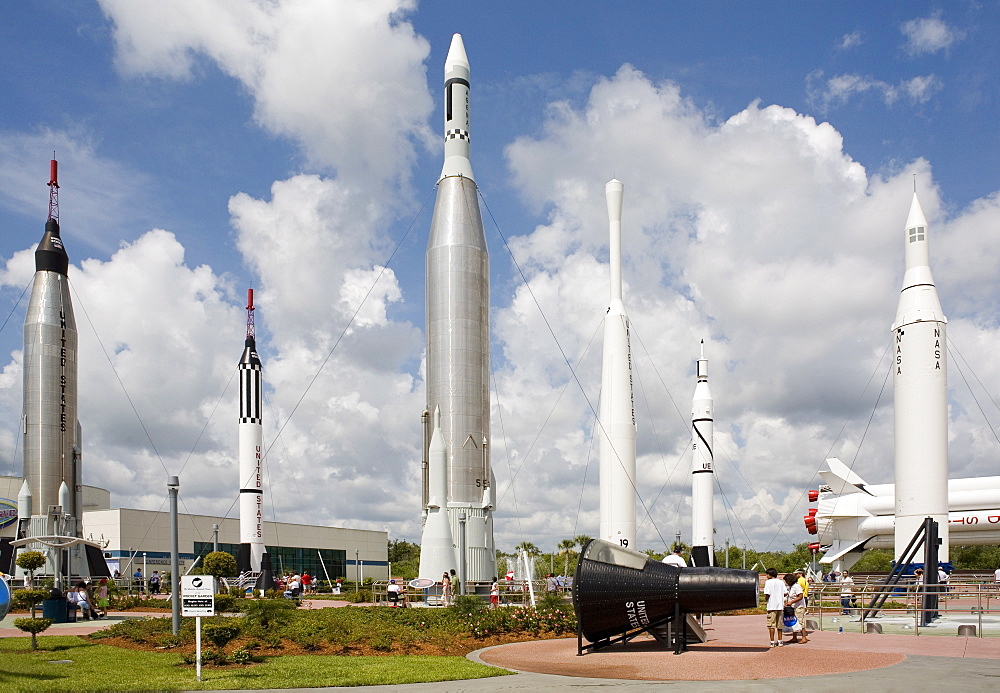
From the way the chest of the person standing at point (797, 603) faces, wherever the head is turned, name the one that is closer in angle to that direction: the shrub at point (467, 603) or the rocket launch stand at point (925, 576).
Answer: the shrub

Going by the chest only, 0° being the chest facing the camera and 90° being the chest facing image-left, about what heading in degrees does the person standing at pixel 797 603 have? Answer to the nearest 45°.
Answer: approximately 90°

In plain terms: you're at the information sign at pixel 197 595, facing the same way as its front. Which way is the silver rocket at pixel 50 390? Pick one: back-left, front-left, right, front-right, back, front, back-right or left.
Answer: back

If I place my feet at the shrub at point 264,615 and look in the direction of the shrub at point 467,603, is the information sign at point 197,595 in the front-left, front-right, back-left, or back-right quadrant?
back-right

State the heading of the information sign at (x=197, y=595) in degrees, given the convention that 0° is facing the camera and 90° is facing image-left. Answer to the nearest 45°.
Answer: approximately 0°

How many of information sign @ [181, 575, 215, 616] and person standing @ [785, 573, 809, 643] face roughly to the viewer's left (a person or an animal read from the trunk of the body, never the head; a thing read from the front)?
1
